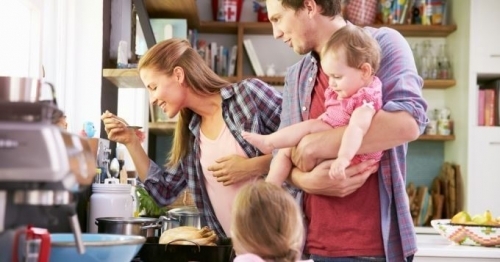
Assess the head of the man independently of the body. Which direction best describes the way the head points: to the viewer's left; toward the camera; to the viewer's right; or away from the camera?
to the viewer's left

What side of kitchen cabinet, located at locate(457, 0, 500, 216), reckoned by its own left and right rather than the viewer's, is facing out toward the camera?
front

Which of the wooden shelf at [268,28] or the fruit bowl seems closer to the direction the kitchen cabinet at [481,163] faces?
the fruit bowl

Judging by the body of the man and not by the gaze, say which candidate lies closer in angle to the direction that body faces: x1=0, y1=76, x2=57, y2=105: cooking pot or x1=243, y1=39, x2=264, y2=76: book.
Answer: the cooking pot

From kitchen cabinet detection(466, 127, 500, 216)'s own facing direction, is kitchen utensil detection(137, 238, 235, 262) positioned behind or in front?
in front

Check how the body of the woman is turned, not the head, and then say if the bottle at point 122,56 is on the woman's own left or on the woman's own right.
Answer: on the woman's own right

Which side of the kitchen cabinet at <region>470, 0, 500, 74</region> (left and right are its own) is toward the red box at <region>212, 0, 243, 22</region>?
right

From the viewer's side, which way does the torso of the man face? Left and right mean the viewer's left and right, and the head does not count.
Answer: facing the viewer and to the left of the viewer

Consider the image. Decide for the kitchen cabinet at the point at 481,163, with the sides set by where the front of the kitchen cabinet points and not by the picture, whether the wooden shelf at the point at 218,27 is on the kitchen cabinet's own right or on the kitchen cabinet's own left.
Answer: on the kitchen cabinet's own right

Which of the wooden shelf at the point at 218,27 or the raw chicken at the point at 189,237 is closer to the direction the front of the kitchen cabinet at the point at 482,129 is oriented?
the raw chicken

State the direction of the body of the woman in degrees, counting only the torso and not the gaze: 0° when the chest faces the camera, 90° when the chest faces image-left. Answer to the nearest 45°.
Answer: approximately 45°

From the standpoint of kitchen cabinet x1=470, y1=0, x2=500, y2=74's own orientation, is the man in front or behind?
in front
